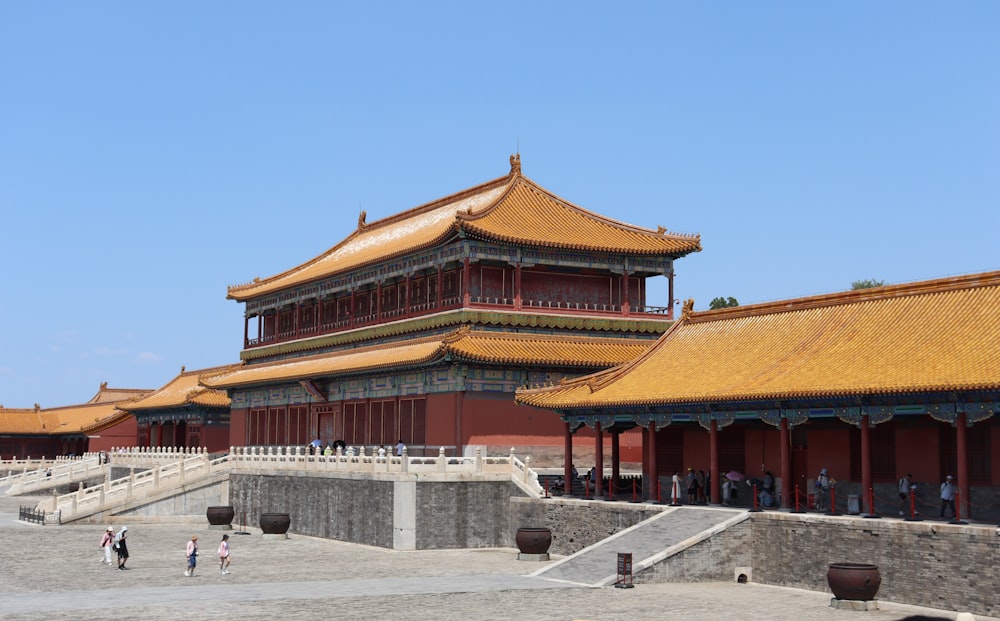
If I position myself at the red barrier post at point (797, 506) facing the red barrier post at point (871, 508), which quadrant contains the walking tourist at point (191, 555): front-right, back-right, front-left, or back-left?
back-right

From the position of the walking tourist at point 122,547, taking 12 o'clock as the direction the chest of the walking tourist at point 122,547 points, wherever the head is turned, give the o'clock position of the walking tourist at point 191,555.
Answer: the walking tourist at point 191,555 is roughly at 2 o'clock from the walking tourist at point 122,547.

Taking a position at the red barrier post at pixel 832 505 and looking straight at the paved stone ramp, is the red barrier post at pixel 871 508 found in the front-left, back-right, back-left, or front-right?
back-left

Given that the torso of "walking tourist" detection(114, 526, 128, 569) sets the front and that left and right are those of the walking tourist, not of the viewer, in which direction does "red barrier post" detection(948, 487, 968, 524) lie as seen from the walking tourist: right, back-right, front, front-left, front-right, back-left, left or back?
front-right

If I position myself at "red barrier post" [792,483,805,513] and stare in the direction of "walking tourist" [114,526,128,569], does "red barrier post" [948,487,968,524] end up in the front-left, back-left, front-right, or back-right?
back-left
